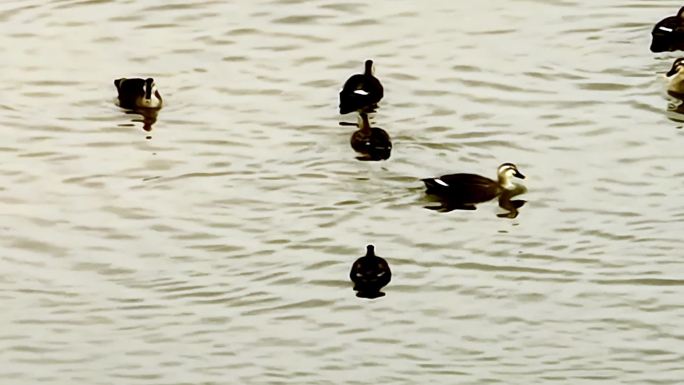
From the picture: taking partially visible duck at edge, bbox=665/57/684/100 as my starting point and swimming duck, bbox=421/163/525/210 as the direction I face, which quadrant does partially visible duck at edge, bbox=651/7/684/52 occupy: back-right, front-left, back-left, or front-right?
back-right

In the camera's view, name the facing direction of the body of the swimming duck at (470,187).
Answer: to the viewer's right

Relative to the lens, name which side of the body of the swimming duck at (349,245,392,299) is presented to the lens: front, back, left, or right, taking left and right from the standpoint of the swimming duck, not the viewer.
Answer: back

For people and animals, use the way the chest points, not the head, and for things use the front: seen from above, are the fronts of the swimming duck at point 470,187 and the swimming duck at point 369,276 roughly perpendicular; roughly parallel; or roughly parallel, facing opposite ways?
roughly perpendicular

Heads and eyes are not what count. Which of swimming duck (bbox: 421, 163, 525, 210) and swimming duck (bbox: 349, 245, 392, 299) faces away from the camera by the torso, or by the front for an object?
swimming duck (bbox: 349, 245, 392, 299)
